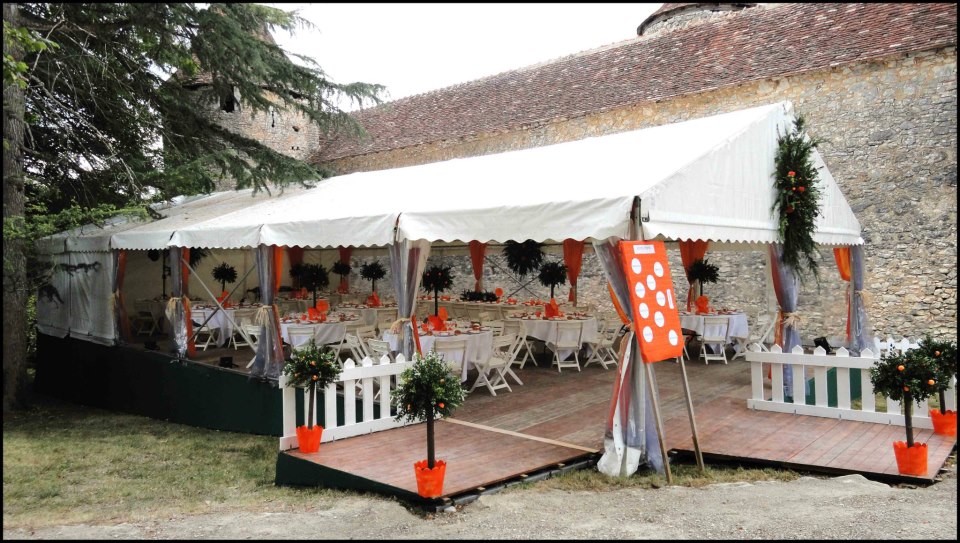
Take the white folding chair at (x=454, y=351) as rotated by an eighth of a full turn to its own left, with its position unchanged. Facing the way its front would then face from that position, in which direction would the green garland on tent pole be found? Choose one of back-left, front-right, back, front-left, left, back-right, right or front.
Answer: back-right

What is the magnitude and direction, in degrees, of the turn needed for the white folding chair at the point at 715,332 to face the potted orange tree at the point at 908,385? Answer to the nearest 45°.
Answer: approximately 180°

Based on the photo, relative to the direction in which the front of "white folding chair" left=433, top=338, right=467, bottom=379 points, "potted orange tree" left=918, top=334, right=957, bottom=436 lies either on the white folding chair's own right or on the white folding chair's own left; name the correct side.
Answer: on the white folding chair's own right

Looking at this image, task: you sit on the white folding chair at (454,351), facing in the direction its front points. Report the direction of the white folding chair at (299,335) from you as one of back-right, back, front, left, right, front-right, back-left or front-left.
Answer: front-left

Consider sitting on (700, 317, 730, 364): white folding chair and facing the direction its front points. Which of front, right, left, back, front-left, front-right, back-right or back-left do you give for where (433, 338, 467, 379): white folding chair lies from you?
back-left

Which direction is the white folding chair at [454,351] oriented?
away from the camera

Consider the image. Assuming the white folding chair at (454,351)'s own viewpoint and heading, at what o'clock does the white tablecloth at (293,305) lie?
The white tablecloth is roughly at 11 o'clock from the white folding chair.

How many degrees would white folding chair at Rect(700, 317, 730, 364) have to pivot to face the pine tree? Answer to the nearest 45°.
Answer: approximately 90° to its left

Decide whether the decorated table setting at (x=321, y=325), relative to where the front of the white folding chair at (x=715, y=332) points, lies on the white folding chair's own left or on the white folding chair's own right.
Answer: on the white folding chair's own left

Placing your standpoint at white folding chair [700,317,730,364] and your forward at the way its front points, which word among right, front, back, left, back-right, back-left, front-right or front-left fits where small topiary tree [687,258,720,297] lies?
front

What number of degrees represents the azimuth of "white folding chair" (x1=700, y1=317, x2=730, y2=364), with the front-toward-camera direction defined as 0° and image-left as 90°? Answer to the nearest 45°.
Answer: approximately 180°

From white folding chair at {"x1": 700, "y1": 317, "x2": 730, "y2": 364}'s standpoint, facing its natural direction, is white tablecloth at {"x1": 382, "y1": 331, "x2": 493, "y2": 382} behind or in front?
behind

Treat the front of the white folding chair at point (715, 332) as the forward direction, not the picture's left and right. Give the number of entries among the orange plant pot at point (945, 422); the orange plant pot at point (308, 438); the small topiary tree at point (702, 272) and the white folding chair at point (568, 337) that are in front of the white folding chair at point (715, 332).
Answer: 1

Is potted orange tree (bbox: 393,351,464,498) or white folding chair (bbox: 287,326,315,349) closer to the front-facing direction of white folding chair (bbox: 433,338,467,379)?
the white folding chair

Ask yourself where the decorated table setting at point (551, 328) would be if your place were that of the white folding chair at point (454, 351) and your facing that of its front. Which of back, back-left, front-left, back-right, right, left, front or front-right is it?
front-right

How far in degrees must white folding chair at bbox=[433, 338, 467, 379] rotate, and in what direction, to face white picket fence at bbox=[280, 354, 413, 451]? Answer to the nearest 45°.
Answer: approximately 135° to its left

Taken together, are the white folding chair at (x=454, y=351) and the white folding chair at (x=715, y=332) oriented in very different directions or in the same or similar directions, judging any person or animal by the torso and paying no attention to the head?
same or similar directions
